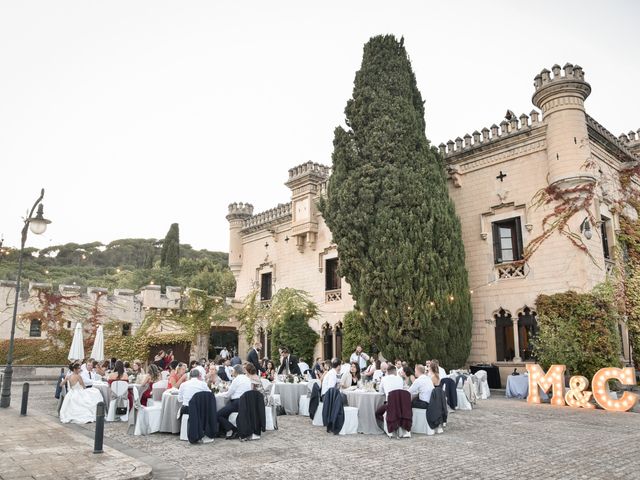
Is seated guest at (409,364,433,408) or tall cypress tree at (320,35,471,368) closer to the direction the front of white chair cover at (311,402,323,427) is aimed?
the tall cypress tree

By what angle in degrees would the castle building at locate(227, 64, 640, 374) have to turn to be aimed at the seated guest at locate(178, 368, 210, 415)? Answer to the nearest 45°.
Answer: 0° — it already faces them

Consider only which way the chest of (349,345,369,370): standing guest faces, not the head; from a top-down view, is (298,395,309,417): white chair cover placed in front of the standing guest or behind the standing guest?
in front

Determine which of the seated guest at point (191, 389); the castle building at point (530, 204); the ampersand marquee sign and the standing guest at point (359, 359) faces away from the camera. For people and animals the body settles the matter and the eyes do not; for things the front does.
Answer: the seated guest at point (191, 389)

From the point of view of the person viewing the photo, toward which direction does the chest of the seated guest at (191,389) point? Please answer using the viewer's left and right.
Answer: facing away from the viewer

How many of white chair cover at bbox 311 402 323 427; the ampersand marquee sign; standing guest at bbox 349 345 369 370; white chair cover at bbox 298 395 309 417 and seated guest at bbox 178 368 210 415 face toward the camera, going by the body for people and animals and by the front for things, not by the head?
2

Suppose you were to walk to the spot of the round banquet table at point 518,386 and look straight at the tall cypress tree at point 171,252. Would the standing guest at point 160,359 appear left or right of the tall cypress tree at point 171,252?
left

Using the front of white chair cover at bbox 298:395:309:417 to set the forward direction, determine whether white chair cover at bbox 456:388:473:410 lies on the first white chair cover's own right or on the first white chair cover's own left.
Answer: on the first white chair cover's own right

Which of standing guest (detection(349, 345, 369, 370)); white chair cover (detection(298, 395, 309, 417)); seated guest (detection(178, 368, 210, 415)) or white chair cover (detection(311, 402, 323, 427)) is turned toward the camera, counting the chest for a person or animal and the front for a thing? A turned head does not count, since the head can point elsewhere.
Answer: standing guest (detection(349, 345, 369, 370))

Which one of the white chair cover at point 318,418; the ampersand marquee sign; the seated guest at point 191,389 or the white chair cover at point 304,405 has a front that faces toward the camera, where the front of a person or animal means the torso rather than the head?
the ampersand marquee sign

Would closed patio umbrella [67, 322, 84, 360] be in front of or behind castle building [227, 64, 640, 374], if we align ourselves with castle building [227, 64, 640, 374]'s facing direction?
in front

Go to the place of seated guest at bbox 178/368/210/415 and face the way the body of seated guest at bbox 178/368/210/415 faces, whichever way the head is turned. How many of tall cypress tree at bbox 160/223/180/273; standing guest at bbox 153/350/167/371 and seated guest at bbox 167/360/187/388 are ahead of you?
3

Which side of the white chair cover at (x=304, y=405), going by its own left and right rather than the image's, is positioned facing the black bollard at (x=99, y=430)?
left
